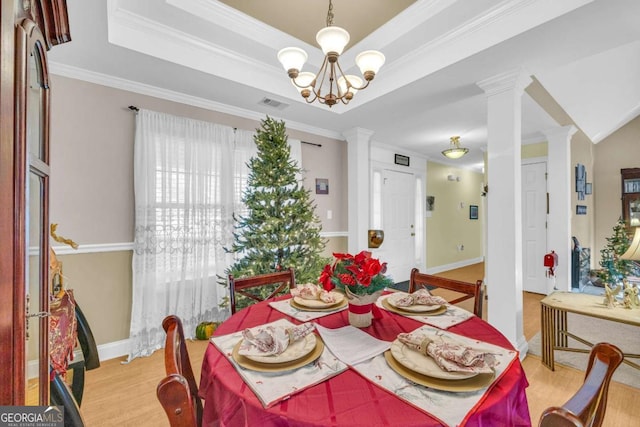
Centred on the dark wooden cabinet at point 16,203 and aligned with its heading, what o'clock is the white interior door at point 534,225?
The white interior door is roughly at 12 o'clock from the dark wooden cabinet.

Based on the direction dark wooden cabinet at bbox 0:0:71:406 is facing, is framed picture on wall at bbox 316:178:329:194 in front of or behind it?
in front

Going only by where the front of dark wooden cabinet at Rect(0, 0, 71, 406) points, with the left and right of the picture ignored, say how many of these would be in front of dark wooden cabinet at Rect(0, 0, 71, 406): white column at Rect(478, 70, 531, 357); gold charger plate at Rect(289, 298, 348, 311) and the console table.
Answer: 3

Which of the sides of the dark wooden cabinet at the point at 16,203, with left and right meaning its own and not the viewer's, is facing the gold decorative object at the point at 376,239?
front

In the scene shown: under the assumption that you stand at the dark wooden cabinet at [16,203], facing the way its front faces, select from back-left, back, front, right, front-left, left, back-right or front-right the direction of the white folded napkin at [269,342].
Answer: front

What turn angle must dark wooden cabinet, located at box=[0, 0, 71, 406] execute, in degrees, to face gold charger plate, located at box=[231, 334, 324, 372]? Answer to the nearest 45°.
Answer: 0° — it already faces it

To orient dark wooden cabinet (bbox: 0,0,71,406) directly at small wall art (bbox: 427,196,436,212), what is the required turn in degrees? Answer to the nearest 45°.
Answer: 0° — it already faces it

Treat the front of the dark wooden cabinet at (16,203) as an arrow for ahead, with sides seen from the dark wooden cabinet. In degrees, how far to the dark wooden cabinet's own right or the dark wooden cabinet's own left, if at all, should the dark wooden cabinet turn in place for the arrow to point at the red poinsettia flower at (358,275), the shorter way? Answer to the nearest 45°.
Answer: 0° — it already faces it

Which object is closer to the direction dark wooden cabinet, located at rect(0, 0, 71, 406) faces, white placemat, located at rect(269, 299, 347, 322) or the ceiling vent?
the white placemat

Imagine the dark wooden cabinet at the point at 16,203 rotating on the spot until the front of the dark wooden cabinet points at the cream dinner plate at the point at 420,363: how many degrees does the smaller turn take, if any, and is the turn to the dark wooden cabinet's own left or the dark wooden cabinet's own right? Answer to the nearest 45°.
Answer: approximately 45° to the dark wooden cabinet's own right

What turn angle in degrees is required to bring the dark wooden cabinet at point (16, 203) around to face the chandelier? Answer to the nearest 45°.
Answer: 0° — it already faces it

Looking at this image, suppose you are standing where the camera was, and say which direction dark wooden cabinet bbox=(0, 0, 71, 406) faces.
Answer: facing to the right of the viewer

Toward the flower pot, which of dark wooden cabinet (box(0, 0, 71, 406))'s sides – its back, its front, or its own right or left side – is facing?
front

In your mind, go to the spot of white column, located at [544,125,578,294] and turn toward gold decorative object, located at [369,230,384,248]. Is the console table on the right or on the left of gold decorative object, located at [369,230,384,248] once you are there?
left

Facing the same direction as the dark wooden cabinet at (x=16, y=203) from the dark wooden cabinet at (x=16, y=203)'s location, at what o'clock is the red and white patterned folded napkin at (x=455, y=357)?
The red and white patterned folded napkin is roughly at 1 o'clock from the dark wooden cabinet.
